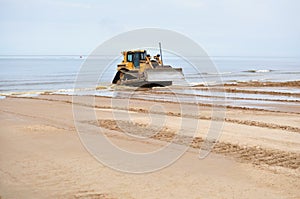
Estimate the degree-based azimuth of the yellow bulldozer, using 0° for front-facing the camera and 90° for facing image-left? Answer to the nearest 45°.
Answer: approximately 315°
